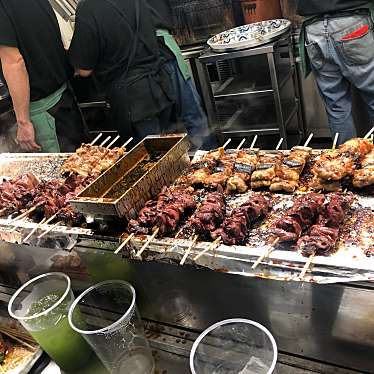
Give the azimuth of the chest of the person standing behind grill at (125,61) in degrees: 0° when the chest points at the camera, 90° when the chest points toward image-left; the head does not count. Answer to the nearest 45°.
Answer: approximately 135°

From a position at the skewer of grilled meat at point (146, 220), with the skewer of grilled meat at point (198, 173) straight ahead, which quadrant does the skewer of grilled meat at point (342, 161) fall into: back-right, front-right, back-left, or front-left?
front-right

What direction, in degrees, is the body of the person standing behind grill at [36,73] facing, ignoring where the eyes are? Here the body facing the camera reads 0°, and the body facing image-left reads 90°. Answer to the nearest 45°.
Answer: approximately 135°

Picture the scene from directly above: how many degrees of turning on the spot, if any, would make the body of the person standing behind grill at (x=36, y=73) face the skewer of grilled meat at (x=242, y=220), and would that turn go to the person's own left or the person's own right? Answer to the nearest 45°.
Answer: approximately 135° to the person's own left

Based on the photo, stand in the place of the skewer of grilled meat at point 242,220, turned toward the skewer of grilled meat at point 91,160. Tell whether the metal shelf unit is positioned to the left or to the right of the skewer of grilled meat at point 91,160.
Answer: right

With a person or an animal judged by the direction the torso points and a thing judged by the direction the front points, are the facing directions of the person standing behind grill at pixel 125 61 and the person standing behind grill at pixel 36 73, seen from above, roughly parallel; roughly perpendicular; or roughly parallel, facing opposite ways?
roughly parallel

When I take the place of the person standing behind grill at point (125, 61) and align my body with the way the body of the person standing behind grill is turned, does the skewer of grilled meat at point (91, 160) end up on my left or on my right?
on my left

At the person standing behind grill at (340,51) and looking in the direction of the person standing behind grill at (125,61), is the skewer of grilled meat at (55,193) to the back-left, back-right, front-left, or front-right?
front-left

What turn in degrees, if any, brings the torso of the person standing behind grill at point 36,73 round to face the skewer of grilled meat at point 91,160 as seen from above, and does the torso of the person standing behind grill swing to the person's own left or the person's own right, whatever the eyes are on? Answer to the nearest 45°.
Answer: approximately 135° to the person's own left

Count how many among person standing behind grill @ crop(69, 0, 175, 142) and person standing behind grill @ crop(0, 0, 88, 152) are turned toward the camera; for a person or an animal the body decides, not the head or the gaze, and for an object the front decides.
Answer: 0

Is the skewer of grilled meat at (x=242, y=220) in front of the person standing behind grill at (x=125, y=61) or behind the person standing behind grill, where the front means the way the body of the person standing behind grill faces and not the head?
behind
